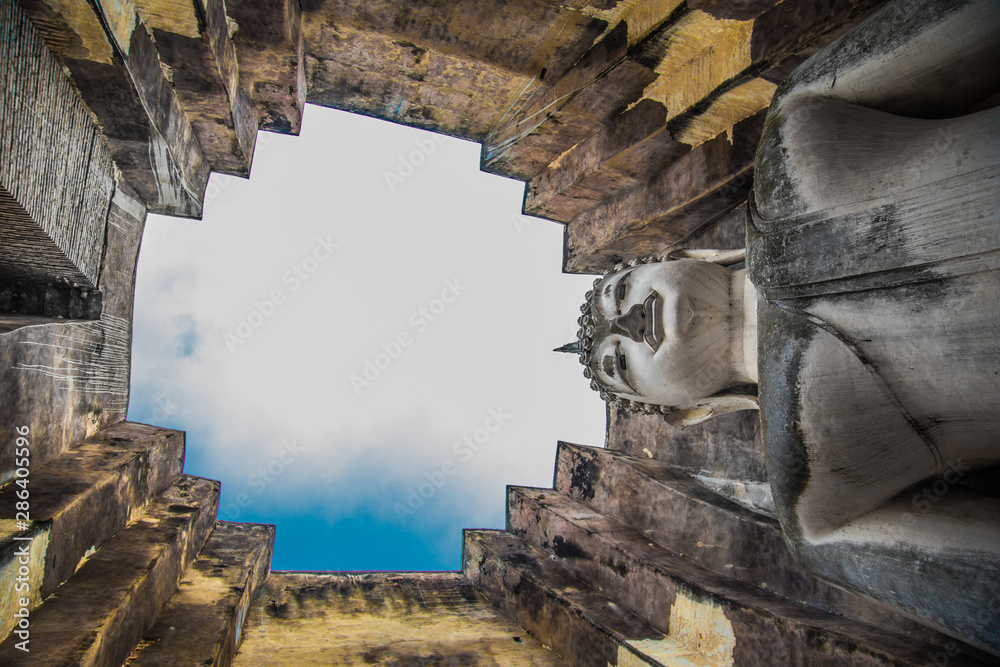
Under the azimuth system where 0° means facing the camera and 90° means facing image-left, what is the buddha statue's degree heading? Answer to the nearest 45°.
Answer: approximately 0°
